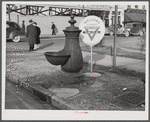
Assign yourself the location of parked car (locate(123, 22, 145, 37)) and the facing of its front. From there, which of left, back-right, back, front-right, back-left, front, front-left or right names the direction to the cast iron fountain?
front-left

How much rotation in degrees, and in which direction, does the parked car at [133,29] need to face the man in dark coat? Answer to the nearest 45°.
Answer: approximately 45° to its left

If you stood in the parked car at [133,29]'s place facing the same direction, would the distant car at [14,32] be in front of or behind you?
in front

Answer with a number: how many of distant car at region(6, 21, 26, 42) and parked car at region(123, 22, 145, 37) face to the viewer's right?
0

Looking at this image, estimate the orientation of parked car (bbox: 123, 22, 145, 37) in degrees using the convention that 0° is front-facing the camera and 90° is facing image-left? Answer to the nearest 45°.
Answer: approximately 45°

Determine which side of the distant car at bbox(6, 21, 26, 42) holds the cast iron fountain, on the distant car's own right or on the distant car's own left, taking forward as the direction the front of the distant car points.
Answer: on the distant car's own left

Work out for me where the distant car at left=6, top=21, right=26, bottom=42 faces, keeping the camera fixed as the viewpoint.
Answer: facing to the left of the viewer

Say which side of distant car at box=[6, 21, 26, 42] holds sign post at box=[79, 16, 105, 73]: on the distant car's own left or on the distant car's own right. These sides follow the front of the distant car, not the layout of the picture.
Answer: on the distant car's own left
